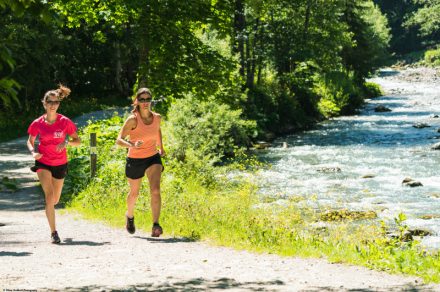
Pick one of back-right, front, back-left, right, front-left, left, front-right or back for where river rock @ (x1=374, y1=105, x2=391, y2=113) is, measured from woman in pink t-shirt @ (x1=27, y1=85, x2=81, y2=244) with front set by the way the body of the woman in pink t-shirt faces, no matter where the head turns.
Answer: back-left

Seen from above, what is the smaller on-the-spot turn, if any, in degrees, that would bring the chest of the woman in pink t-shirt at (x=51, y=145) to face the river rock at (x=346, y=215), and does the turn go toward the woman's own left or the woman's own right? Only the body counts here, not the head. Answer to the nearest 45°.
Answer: approximately 135° to the woman's own left

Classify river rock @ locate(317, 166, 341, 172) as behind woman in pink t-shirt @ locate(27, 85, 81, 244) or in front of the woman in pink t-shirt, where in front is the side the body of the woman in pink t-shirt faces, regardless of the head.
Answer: behind

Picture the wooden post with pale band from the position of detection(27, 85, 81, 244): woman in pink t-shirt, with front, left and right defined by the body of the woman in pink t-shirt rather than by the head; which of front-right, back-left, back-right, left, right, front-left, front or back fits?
back

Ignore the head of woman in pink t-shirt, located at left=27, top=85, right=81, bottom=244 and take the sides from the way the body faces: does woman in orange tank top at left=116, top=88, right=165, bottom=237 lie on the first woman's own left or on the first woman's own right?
on the first woman's own left

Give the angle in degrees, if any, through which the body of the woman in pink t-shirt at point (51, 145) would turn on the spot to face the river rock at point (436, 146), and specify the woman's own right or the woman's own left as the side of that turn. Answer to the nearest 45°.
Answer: approximately 135° to the woman's own left

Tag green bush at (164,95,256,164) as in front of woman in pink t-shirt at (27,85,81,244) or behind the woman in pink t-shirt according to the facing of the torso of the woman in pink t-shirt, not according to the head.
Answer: behind

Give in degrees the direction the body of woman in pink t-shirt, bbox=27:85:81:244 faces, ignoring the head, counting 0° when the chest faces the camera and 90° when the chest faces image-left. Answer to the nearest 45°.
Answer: approximately 0°

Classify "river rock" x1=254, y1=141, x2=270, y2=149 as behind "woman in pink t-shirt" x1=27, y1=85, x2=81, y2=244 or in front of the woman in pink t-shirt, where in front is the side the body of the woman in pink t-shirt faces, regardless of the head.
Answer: behind
